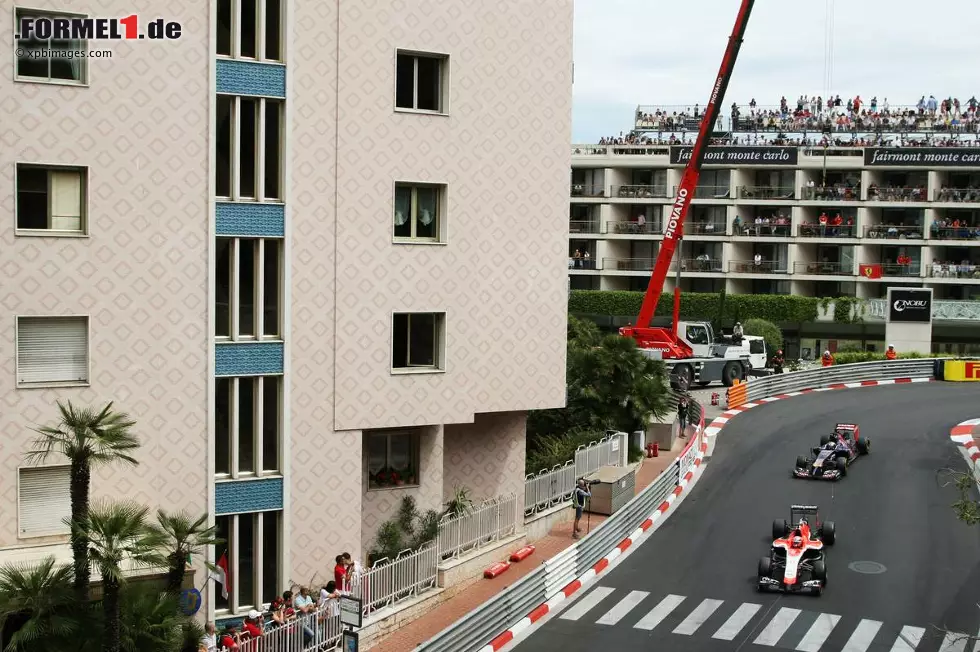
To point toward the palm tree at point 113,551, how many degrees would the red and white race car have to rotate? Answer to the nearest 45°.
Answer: approximately 45° to its right

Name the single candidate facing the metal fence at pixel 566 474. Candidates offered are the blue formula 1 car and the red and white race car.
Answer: the blue formula 1 car

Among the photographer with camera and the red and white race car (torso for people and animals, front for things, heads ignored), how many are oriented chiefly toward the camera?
1

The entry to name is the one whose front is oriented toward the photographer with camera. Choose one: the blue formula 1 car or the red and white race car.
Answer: the blue formula 1 car

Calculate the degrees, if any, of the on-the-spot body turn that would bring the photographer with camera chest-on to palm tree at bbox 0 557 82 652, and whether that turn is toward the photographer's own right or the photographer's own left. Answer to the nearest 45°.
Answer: approximately 135° to the photographer's own right

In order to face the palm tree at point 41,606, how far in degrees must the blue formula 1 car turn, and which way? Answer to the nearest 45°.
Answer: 0° — it already faces it

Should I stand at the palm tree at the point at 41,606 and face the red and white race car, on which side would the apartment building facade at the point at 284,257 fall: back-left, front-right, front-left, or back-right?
front-left

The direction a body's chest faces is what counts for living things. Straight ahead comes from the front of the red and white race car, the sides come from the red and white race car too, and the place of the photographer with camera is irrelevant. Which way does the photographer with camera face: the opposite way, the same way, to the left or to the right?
to the left

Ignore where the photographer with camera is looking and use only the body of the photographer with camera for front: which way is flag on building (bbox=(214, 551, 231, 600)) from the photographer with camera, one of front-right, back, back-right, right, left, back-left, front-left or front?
back-right

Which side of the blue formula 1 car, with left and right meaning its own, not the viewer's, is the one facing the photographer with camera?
front

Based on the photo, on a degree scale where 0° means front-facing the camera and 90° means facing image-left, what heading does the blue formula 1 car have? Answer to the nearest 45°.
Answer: approximately 45°

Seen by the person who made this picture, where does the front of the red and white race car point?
facing the viewer

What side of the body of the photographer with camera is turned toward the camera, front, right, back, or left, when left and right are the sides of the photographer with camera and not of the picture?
right

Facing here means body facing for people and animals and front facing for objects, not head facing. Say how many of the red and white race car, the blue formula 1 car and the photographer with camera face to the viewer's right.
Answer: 1

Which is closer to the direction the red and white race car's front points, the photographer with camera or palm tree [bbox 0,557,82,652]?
the palm tree
